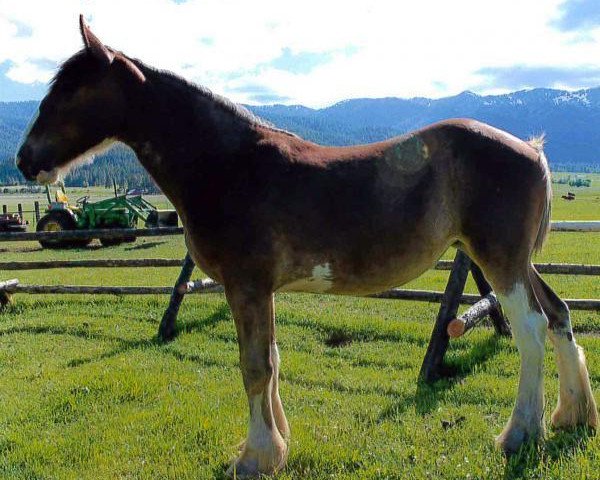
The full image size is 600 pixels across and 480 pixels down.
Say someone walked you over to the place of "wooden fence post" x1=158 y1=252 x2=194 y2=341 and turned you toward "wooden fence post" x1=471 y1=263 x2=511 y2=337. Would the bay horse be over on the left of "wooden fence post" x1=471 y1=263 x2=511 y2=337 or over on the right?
right

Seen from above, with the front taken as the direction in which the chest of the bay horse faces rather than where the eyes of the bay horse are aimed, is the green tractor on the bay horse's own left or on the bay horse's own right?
on the bay horse's own right

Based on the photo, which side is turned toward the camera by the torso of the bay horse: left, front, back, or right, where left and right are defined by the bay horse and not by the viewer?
left

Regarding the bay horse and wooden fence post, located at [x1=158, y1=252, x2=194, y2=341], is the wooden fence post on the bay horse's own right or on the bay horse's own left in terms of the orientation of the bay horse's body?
on the bay horse's own right

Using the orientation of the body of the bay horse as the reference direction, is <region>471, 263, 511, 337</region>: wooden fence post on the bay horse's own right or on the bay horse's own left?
on the bay horse's own right

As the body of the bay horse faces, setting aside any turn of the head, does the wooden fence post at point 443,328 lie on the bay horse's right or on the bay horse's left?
on the bay horse's right
